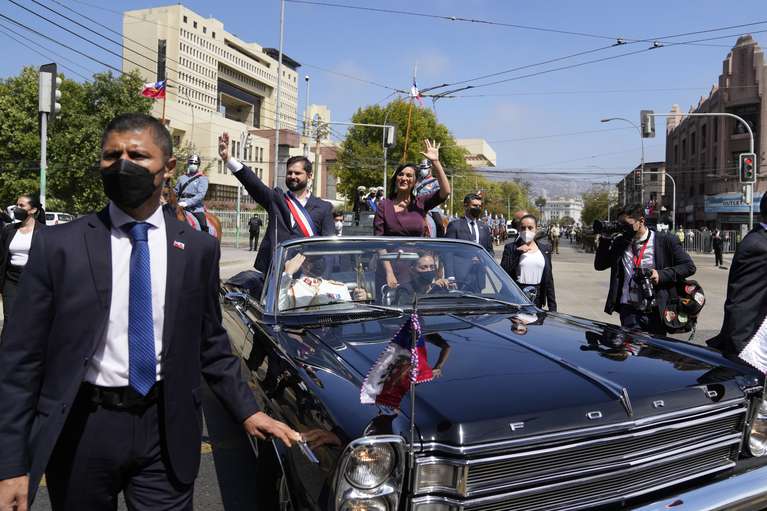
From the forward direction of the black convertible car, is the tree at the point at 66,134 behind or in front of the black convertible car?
behind

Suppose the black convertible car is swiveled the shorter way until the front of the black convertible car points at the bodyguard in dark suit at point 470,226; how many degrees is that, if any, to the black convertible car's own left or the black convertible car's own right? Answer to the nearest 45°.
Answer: approximately 135° to the black convertible car's own left

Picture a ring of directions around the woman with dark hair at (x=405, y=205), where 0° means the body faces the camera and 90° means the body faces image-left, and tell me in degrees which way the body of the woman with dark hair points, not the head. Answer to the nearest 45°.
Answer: approximately 0°

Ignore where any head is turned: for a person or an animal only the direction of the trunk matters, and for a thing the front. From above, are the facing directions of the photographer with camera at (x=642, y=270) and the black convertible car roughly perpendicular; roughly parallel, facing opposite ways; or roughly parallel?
roughly perpendicular

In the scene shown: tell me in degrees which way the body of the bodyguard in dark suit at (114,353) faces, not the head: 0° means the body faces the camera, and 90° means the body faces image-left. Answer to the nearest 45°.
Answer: approximately 0°

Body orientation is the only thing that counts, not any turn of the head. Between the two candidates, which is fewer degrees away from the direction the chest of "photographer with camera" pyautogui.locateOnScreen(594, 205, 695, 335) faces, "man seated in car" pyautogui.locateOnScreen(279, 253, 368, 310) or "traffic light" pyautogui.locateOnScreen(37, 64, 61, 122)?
the man seated in car

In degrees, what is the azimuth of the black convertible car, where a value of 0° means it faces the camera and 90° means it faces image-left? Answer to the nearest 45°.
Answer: approximately 315°

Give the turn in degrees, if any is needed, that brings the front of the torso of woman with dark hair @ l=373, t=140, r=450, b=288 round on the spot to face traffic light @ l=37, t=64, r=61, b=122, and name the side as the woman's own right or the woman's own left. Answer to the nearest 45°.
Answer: approximately 135° to the woman's own right
